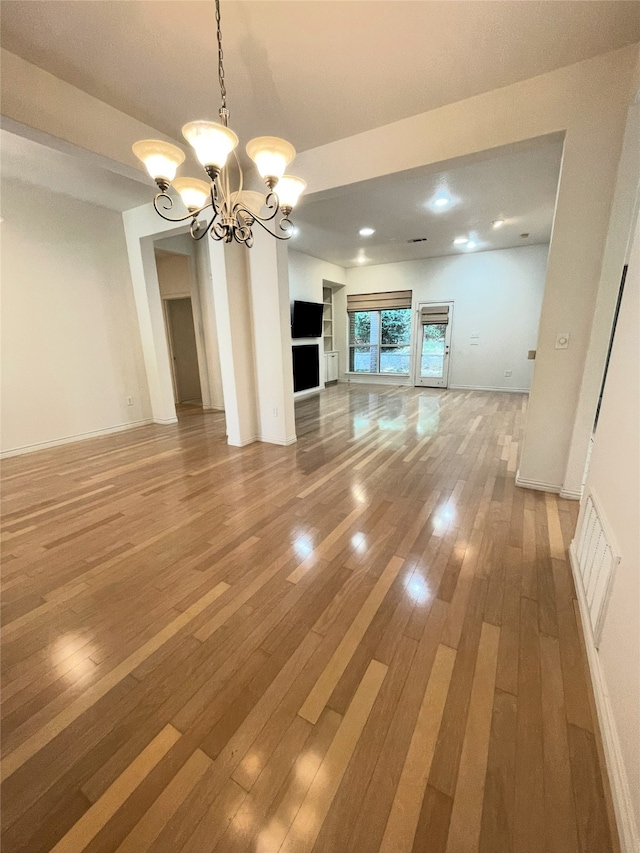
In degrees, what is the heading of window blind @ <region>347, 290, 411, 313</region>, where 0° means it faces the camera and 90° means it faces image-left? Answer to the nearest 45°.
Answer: approximately 0°

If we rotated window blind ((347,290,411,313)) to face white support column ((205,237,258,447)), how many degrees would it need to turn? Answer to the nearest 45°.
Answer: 0° — it already faces it

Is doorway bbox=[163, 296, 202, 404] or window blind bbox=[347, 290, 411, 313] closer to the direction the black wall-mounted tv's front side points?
the window blind

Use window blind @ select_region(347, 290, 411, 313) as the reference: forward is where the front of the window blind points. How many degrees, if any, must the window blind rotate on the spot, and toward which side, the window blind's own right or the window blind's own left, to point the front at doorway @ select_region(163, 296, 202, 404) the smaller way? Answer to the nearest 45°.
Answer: approximately 45° to the window blind's own right

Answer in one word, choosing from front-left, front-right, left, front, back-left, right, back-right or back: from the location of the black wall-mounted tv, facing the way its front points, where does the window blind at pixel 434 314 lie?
front-left

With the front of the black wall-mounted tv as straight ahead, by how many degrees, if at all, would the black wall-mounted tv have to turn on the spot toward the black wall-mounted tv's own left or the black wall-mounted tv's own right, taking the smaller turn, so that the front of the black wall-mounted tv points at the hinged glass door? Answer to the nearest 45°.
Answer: approximately 45° to the black wall-mounted tv's own left

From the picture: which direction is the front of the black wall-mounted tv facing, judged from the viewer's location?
facing the viewer and to the right of the viewer

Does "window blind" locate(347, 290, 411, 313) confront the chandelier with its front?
yes

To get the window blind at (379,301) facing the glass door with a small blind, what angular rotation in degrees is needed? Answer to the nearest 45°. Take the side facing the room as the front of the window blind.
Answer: approximately 90° to its left

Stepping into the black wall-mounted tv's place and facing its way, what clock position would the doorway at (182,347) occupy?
The doorway is roughly at 4 o'clock from the black wall-mounted tv.

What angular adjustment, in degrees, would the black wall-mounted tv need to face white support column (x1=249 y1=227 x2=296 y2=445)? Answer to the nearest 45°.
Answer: approximately 45° to its right

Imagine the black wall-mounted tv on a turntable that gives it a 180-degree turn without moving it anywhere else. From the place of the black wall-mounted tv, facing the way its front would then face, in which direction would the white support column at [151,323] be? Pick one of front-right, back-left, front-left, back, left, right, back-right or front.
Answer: left

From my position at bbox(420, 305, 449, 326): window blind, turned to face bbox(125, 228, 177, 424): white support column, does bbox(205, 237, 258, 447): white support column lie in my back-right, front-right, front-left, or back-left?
front-left

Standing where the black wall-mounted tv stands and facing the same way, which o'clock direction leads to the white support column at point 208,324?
The white support column is roughly at 3 o'clock from the black wall-mounted tv.
